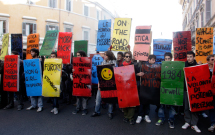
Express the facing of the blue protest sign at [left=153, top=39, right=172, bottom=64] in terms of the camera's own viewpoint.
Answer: facing the viewer

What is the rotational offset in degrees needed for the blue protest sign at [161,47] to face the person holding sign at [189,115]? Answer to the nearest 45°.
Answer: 0° — it already faces them

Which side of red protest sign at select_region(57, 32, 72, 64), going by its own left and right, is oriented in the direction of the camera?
front

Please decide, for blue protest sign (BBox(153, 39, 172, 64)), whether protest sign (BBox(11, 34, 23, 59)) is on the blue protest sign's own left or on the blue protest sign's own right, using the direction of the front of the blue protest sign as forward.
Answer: on the blue protest sign's own right

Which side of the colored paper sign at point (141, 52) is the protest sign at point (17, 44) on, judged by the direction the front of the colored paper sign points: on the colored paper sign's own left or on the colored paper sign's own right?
on the colored paper sign's own right

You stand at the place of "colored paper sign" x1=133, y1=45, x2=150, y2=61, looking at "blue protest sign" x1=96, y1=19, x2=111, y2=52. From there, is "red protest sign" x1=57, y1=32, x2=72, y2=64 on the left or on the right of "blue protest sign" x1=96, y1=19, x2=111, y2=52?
left

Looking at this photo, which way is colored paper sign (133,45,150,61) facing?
toward the camera

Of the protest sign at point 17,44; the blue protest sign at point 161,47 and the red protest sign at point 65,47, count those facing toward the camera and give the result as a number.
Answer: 3
